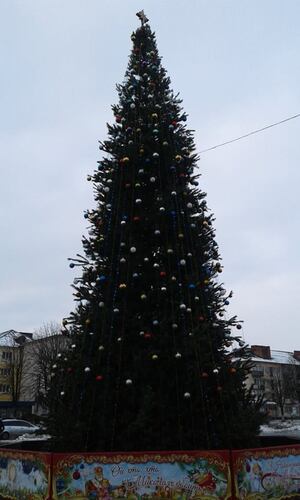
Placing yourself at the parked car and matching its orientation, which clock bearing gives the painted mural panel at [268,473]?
The painted mural panel is roughly at 3 o'clock from the parked car.

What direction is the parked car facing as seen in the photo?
to the viewer's right

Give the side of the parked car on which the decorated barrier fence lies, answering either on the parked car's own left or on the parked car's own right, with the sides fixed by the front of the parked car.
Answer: on the parked car's own right

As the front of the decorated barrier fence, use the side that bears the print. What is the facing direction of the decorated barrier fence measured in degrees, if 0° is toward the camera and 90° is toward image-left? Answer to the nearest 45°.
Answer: approximately 0°

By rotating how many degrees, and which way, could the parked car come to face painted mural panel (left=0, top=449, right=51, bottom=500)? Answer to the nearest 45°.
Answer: approximately 90° to its right

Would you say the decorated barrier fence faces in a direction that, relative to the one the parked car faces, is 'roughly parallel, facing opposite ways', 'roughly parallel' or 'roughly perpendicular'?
roughly perpendicular

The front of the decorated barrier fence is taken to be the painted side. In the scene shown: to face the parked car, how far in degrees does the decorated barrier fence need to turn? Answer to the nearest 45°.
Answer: approximately 180°
